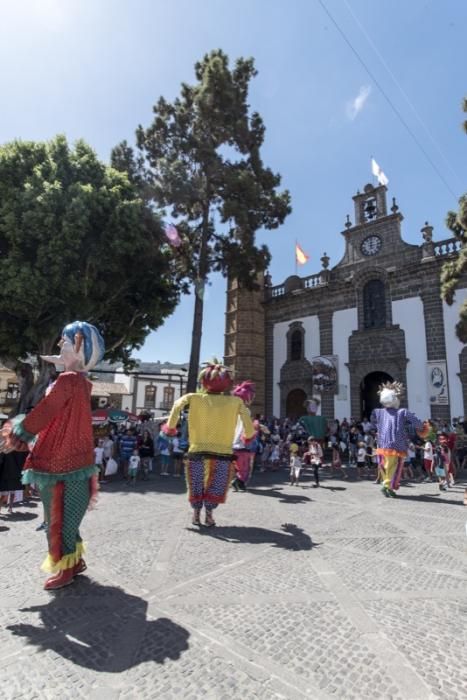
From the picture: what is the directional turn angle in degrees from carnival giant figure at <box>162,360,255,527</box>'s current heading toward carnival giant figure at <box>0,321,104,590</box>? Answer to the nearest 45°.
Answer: approximately 135° to its left

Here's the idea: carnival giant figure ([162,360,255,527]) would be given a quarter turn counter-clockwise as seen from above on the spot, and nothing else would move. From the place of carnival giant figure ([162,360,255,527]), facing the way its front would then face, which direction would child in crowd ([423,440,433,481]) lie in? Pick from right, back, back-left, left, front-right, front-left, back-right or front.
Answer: back-right

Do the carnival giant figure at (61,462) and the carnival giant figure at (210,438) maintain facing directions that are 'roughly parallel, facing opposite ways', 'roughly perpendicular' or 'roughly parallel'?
roughly perpendicular

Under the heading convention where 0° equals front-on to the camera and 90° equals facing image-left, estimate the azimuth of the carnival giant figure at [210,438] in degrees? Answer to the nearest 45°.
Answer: approximately 180°

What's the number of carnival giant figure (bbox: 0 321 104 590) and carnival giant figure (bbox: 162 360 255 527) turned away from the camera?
1

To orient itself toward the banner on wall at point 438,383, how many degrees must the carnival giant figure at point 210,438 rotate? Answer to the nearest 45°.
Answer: approximately 45° to its right

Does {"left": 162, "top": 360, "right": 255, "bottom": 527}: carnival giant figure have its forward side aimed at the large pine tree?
yes
